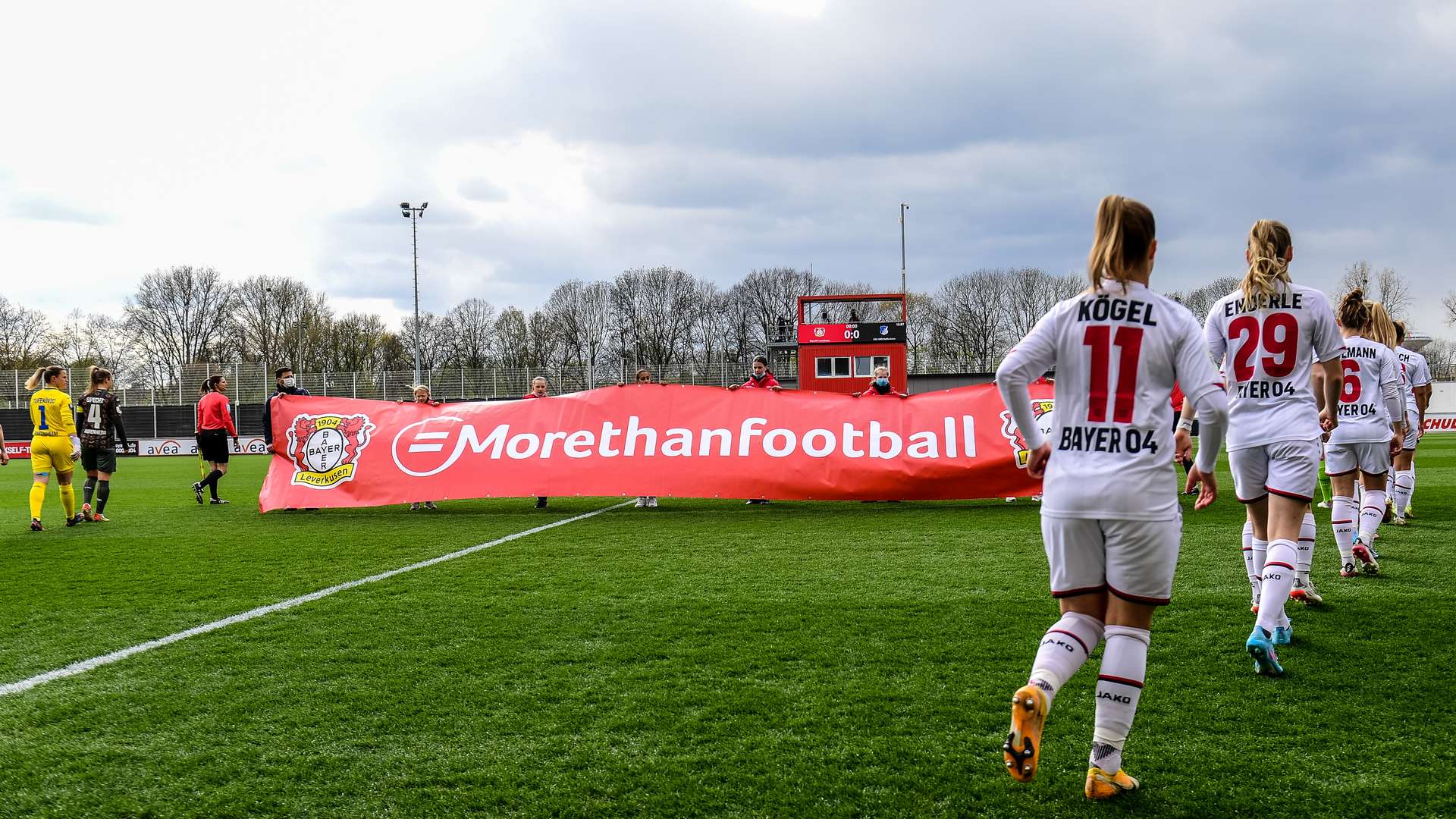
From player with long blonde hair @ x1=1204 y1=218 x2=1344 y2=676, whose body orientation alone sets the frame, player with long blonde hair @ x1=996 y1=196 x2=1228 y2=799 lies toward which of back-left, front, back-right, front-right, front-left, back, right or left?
back

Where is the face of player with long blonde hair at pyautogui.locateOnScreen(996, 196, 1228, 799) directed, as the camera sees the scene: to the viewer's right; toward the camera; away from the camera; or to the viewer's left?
away from the camera

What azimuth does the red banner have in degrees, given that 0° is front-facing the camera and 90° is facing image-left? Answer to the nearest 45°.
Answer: approximately 0°

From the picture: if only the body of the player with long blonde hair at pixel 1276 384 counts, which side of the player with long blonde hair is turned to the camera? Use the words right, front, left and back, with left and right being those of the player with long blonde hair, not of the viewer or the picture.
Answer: back

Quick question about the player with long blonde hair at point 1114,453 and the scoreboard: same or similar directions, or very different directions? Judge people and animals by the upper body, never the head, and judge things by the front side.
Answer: very different directions

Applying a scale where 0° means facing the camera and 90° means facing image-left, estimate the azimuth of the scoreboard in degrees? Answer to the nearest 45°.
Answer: approximately 0°

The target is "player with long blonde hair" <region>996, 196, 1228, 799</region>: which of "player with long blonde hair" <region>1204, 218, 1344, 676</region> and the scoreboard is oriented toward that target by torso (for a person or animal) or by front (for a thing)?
the scoreboard

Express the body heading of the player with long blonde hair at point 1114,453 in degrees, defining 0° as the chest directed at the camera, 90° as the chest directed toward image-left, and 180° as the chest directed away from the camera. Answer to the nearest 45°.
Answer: approximately 180°

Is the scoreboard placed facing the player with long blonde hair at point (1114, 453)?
yes

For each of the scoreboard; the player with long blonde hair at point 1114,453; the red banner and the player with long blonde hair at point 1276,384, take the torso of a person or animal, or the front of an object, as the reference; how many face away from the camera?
2
